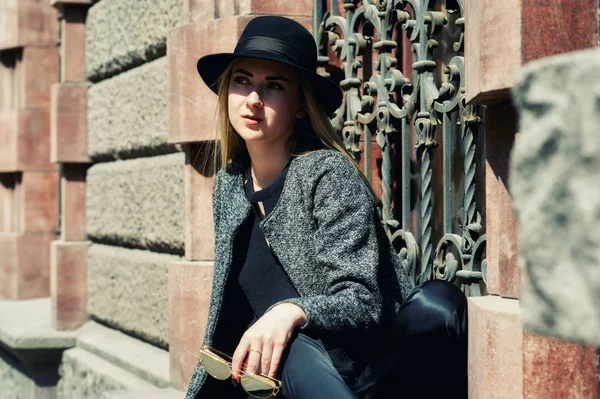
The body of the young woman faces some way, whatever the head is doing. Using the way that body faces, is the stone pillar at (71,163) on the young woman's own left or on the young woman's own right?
on the young woman's own right

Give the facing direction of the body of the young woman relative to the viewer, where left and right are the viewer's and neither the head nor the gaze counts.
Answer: facing the viewer and to the left of the viewer

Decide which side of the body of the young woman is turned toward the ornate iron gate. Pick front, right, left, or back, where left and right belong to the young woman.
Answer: back

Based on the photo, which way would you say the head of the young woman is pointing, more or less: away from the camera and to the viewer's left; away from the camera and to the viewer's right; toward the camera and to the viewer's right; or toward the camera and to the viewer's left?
toward the camera and to the viewer's left
